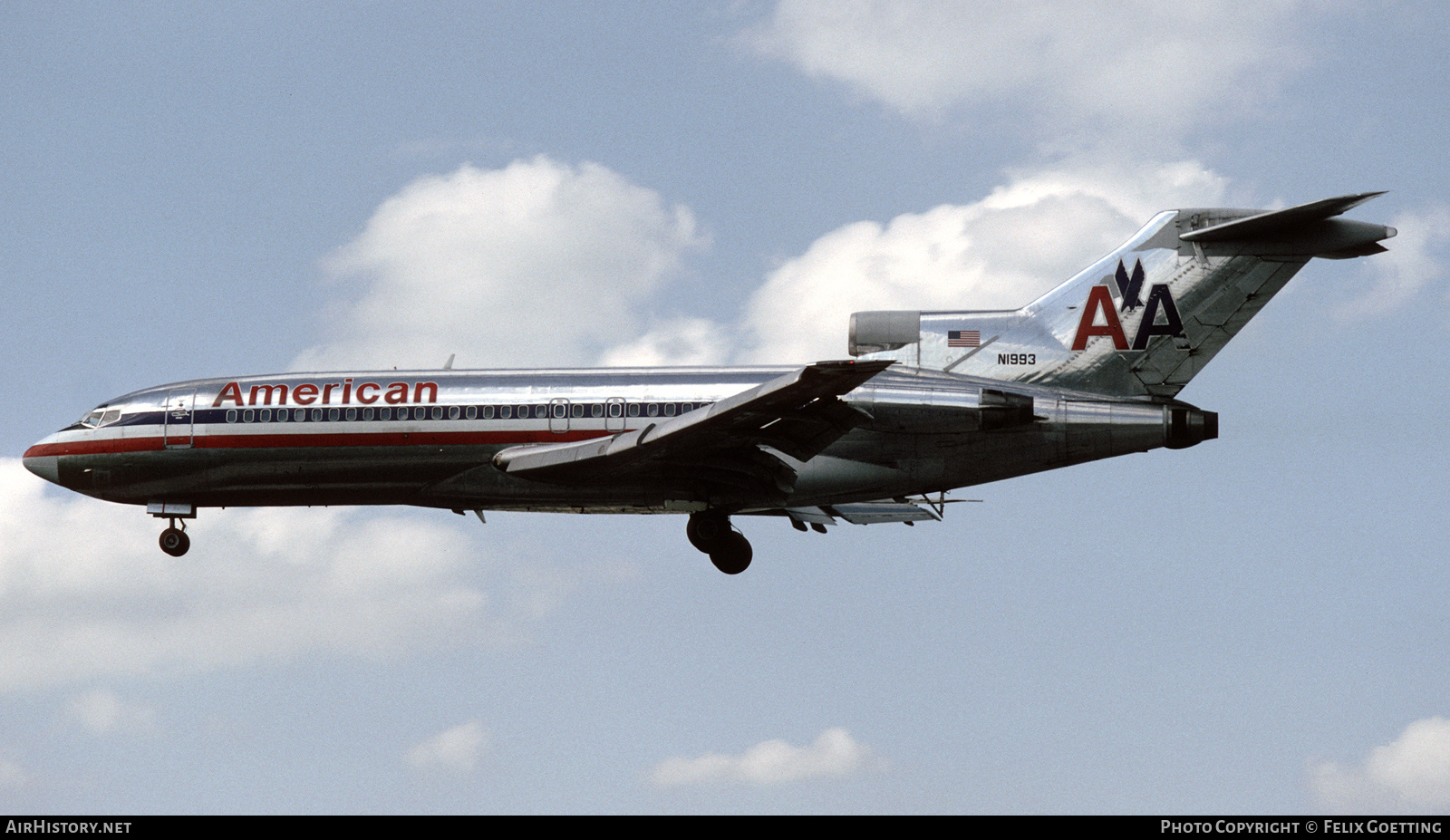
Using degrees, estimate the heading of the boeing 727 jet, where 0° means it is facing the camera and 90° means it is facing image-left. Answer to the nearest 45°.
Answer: approximately 90°
